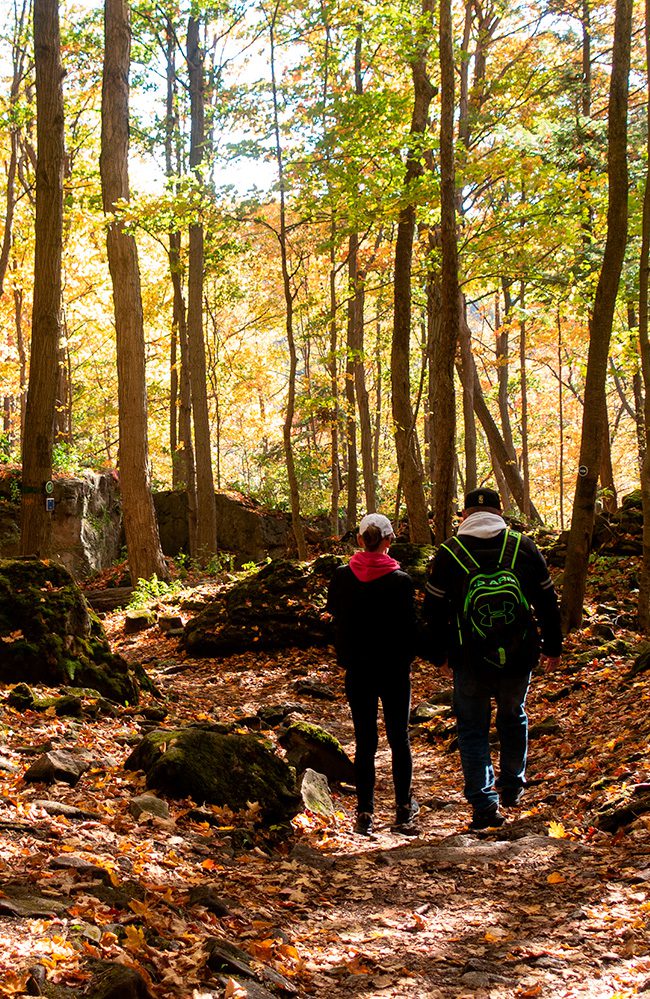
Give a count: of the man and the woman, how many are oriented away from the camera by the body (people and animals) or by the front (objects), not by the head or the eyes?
2

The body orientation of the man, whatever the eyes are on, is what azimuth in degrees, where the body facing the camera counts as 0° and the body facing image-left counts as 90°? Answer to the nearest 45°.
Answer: approximately 180°

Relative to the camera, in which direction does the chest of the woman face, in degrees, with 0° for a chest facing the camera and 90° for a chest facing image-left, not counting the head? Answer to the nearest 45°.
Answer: approximately 180°

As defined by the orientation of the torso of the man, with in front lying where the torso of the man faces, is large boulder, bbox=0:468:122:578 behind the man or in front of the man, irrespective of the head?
in front

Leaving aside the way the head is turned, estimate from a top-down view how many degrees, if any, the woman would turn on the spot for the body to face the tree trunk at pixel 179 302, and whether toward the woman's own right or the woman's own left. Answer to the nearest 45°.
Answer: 0° — they already face it

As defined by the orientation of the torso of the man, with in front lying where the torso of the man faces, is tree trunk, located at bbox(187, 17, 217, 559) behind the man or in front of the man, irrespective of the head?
in front

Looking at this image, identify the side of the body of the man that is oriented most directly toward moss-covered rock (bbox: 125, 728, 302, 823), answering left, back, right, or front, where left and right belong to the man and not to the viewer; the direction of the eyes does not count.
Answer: left

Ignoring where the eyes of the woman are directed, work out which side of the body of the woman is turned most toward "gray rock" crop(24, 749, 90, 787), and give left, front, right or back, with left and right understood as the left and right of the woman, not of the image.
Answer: left

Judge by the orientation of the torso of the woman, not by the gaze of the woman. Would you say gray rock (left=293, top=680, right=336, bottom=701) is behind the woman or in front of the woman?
in front

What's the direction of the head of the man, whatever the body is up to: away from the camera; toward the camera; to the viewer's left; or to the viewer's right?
away from the camera

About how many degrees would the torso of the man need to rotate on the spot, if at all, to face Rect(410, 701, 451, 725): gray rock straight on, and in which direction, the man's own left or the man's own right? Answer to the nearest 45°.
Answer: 0° — they already face it

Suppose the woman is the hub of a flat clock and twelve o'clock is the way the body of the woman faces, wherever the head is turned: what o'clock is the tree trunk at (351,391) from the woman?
The tree trunk is roughly at 12 o'clock from the woman.

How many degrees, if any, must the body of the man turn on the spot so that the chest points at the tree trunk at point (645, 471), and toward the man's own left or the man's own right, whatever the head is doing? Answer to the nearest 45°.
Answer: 0° — they already face it
